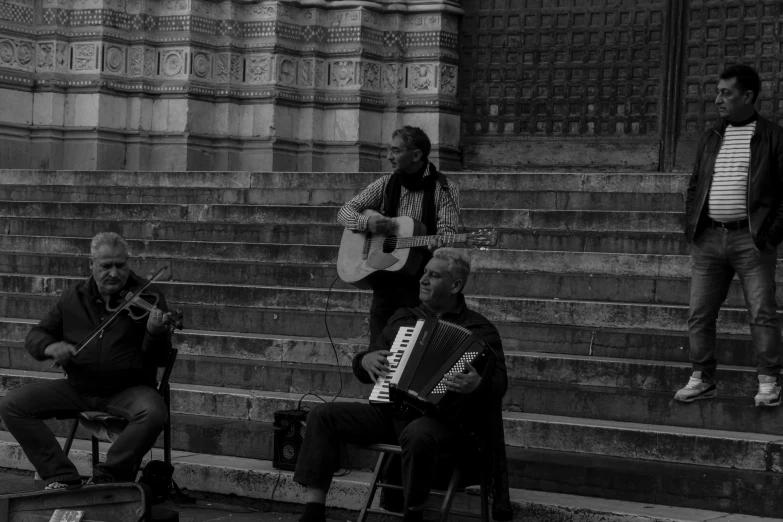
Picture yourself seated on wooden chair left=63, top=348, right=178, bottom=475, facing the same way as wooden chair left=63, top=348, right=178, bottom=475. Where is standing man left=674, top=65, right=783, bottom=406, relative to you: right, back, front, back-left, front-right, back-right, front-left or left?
back-left

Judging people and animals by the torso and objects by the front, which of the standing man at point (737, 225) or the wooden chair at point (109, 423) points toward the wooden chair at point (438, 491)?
the standing man

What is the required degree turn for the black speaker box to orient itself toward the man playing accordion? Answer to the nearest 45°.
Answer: approximately 45° to its left

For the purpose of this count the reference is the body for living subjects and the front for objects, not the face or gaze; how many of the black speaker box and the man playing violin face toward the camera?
2

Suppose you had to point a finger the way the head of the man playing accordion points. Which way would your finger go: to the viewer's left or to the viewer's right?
to the viewer's left

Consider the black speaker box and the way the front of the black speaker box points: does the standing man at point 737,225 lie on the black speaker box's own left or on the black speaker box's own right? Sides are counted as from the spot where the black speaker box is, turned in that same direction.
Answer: on the black speaker box's own left
